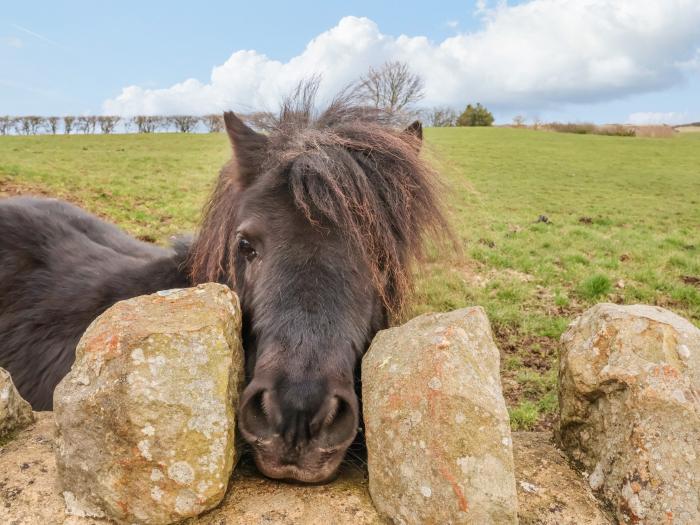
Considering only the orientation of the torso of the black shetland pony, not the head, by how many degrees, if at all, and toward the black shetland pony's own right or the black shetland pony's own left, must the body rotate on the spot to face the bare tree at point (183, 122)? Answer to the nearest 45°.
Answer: approximately 135° to the black shetland pony's own left

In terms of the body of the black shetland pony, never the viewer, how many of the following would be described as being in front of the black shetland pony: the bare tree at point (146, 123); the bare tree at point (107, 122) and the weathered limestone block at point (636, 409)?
1

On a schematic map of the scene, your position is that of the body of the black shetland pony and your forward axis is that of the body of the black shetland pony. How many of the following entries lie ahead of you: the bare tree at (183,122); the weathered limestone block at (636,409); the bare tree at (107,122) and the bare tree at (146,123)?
1

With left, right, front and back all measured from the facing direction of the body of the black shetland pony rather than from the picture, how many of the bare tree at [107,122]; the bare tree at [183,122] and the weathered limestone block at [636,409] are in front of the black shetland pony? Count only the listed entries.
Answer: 1

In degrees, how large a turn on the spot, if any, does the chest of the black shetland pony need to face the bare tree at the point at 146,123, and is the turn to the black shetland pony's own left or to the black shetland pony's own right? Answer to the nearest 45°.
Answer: approximately 135° to the black shetland pony's own left

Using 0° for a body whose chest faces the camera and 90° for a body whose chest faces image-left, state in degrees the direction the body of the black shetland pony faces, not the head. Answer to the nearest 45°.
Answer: approximately 315°

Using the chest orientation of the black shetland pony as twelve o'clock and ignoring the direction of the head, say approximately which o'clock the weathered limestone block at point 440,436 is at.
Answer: The weathered limestone block is roughly at 1 o'clock from the black shetland pony.

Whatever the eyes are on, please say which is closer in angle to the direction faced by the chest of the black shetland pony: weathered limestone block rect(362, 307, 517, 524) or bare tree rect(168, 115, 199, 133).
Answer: the weathered limestone block

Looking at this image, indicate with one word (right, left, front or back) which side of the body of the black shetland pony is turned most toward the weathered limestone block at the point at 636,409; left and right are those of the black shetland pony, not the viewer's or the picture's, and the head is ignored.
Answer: front

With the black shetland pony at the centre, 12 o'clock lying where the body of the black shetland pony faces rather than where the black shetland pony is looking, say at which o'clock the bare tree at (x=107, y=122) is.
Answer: The bare tree is roughly at 7 o'clock from the black shetland pony.

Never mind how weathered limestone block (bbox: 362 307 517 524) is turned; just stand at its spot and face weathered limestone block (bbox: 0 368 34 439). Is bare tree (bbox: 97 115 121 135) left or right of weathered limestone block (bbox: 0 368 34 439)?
right
